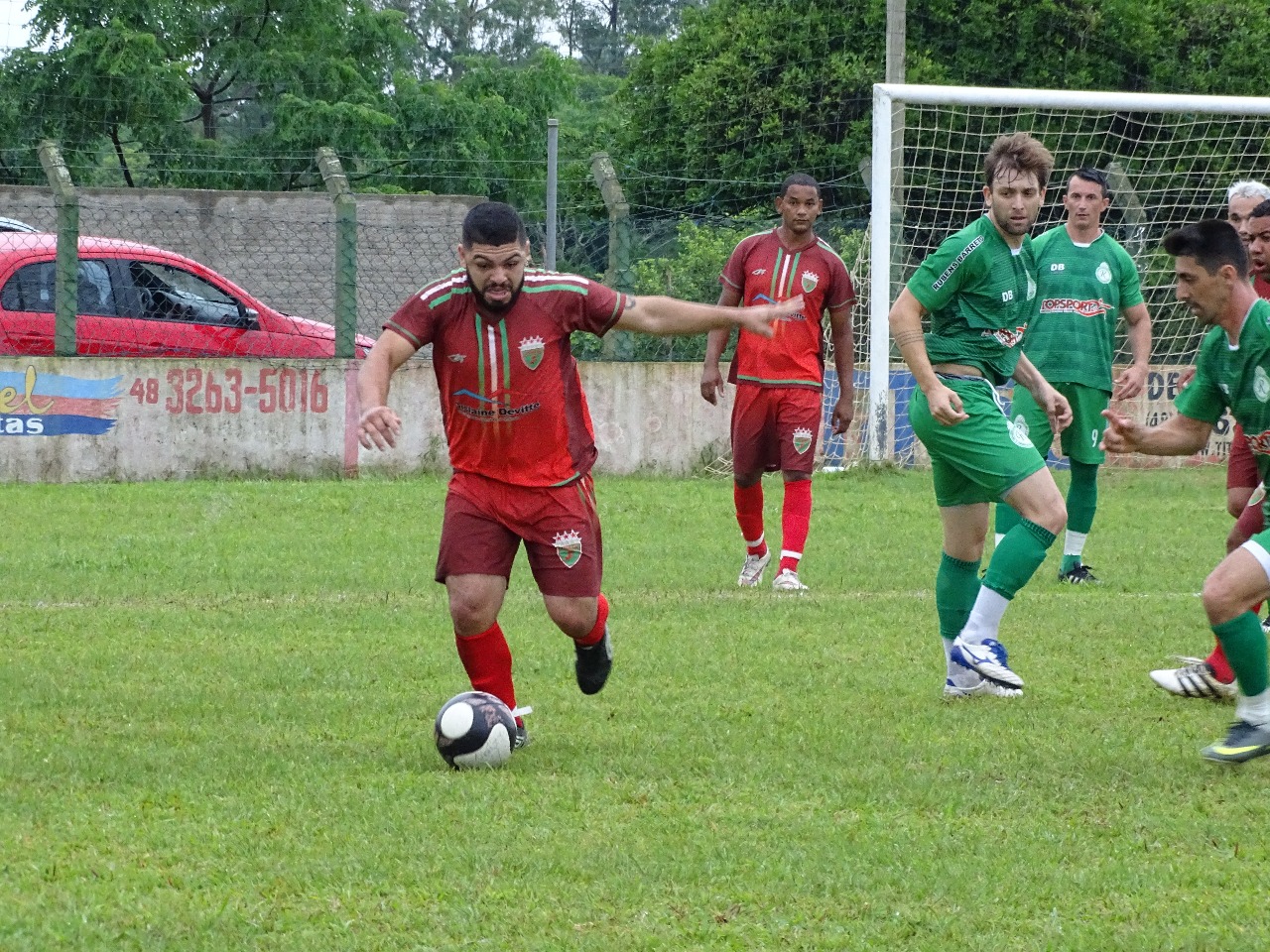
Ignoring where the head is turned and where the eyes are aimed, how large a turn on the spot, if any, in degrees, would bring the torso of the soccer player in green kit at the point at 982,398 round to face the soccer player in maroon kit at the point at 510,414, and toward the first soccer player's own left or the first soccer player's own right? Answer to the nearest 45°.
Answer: approximately 90° to the first soccer player's own right

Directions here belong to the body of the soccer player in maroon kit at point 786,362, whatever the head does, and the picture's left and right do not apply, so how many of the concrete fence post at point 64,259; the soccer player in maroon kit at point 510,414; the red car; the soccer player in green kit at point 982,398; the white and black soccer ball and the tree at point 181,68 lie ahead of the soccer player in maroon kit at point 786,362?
3

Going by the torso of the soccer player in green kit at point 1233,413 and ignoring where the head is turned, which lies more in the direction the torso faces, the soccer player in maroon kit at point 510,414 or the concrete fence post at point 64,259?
the soccer player in maroon kit

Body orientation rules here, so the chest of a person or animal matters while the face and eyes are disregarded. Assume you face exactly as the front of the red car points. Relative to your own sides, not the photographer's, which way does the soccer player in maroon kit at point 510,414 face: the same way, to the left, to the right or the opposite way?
to the right

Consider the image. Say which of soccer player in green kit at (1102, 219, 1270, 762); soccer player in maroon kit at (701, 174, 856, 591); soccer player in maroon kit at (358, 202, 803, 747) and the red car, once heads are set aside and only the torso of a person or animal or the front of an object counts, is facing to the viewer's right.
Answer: the red car

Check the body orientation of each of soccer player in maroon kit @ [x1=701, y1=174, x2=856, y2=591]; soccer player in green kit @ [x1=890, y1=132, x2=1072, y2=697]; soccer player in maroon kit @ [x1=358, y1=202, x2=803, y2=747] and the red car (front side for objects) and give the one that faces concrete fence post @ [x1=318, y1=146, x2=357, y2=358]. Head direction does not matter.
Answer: the red car

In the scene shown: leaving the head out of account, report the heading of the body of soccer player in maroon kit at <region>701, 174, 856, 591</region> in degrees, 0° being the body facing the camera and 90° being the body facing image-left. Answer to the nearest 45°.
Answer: approximately 0°

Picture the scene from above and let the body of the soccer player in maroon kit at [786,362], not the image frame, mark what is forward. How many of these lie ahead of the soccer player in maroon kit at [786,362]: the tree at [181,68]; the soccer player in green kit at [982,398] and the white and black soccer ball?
2

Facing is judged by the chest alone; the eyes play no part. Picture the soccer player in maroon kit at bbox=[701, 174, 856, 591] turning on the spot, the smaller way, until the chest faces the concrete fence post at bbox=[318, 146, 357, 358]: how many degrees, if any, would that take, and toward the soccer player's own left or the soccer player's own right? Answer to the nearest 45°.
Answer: approximately 135° to the soccer player's own right

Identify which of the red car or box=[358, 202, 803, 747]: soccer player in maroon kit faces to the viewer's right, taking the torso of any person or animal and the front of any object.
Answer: the red car

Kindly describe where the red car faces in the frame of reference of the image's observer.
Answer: facing to the right of the viewer
